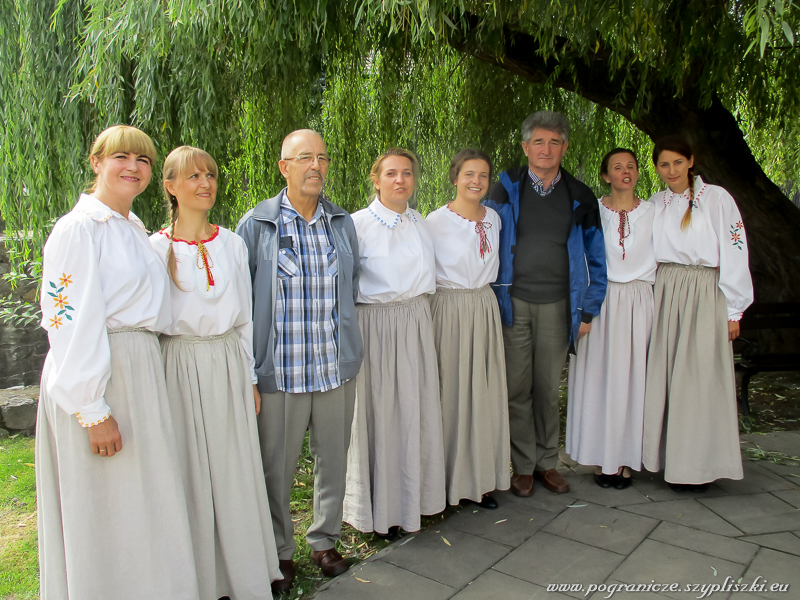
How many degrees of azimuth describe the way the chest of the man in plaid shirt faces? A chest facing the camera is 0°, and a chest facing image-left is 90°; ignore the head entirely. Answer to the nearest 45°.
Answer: approximately 315°

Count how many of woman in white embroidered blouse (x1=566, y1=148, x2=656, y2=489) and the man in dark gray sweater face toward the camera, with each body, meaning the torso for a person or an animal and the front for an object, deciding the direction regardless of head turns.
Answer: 2

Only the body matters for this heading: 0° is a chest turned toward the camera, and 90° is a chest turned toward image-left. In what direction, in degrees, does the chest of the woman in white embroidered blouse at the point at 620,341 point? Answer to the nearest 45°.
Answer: approximately 0°

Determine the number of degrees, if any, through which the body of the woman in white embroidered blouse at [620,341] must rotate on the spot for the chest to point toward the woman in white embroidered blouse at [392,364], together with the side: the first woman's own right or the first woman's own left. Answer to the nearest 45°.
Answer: approximately 45° to the first woman's own right

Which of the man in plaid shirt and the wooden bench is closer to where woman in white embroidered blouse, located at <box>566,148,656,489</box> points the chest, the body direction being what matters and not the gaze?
the man in plaid shirt

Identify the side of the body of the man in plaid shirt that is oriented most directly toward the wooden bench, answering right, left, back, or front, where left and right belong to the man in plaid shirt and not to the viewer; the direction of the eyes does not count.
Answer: left

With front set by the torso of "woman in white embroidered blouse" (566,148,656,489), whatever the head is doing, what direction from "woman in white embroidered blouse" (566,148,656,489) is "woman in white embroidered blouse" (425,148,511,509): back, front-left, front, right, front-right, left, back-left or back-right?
front-right

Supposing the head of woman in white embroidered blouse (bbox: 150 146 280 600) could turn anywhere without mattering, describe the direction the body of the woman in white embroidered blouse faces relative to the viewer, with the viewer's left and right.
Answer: facing the viewer and to the right of the viewer

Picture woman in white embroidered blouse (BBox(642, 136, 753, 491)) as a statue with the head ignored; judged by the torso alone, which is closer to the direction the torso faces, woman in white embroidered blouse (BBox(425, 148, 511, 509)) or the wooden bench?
the woman in white embroidered blouse

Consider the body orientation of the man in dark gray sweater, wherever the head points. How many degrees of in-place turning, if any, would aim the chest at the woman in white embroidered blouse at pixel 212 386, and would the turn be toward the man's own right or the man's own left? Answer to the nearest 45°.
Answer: approximately 45° to the man's own right
